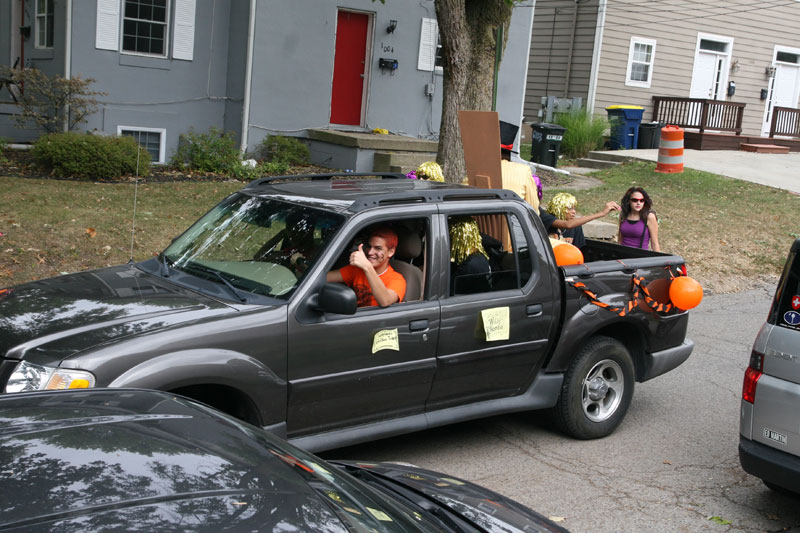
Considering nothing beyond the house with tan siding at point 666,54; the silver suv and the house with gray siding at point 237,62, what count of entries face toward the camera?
2

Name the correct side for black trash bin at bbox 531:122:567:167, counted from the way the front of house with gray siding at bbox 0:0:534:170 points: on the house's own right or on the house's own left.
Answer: on the house's own left

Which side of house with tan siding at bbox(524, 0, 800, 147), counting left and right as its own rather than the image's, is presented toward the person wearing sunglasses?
front

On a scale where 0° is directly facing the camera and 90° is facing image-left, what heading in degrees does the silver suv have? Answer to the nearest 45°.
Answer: approximately 225°

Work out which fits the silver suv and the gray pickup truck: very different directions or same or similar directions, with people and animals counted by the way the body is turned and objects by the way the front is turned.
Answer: very different directions

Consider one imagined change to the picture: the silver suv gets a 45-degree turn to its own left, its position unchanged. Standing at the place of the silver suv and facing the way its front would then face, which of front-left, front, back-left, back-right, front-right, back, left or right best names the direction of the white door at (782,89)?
front

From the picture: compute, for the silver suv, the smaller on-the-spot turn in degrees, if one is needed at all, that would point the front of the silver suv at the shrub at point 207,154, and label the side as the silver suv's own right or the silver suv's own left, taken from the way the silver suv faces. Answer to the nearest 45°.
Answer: approximately 90° to the silver suv's own left

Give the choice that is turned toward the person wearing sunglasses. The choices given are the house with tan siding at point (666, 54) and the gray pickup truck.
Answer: the house with tan siding

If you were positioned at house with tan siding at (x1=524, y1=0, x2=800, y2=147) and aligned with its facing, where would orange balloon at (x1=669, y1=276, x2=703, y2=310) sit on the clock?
The orange balloon is roughly at 12 o'clock from the house with tan siding.

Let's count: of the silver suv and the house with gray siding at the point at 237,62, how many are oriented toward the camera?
1
